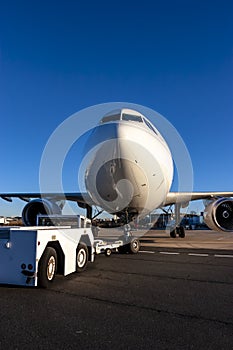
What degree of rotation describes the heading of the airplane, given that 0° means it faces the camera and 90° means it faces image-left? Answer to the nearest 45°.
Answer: approximately 0°
